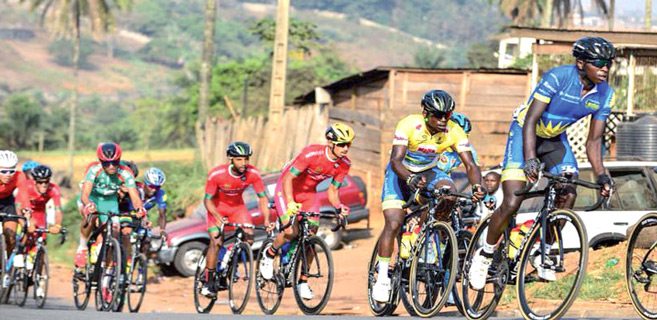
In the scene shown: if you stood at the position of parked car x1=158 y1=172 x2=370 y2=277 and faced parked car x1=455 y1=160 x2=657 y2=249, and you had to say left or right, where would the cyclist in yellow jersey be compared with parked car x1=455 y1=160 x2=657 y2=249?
right

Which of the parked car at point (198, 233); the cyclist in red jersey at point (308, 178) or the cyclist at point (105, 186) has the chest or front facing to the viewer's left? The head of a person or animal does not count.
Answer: the parked car

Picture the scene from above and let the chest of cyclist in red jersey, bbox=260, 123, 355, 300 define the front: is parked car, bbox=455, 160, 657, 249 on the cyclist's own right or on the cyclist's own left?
on the cyclist's own left

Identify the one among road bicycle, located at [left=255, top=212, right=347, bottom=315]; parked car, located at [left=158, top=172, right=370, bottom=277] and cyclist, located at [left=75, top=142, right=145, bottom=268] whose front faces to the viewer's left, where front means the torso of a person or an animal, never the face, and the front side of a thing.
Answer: the parked car

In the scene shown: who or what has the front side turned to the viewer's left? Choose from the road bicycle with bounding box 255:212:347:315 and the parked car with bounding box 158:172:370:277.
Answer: the parked car

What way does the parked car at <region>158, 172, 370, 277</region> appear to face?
to the viewer's left

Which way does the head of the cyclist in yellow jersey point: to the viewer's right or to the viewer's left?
to the viewer's right
